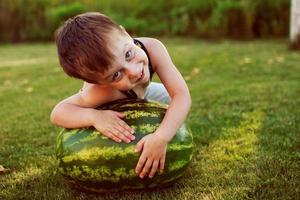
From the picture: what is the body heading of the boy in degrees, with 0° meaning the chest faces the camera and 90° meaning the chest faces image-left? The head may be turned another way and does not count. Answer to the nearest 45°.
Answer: approximately 0°
